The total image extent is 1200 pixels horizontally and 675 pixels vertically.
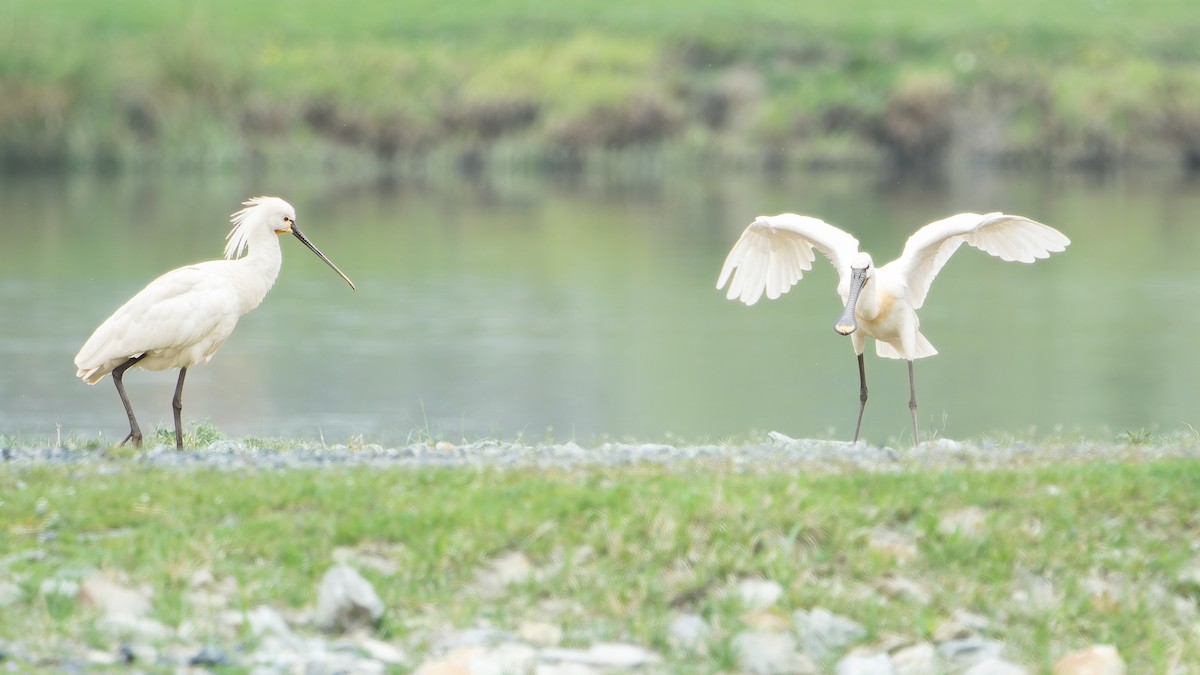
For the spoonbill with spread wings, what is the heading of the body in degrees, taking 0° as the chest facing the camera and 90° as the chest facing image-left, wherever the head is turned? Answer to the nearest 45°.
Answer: approximately 45°

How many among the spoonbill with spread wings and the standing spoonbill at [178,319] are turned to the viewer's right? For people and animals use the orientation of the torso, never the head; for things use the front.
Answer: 1

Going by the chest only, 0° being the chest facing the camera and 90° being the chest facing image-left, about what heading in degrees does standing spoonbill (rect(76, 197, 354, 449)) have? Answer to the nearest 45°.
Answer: approximately 270°

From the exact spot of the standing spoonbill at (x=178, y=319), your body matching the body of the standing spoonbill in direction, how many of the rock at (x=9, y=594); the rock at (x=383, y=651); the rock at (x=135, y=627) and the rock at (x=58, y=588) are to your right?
4

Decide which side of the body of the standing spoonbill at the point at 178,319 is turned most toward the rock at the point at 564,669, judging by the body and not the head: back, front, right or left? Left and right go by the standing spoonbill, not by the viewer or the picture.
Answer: right

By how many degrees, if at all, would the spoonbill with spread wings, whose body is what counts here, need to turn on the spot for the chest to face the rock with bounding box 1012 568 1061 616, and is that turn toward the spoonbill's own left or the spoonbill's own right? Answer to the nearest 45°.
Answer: approximately 45° to the spoonbill's own left

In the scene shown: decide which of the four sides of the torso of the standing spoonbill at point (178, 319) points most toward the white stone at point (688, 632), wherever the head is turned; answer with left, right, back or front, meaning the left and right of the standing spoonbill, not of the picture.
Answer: right
